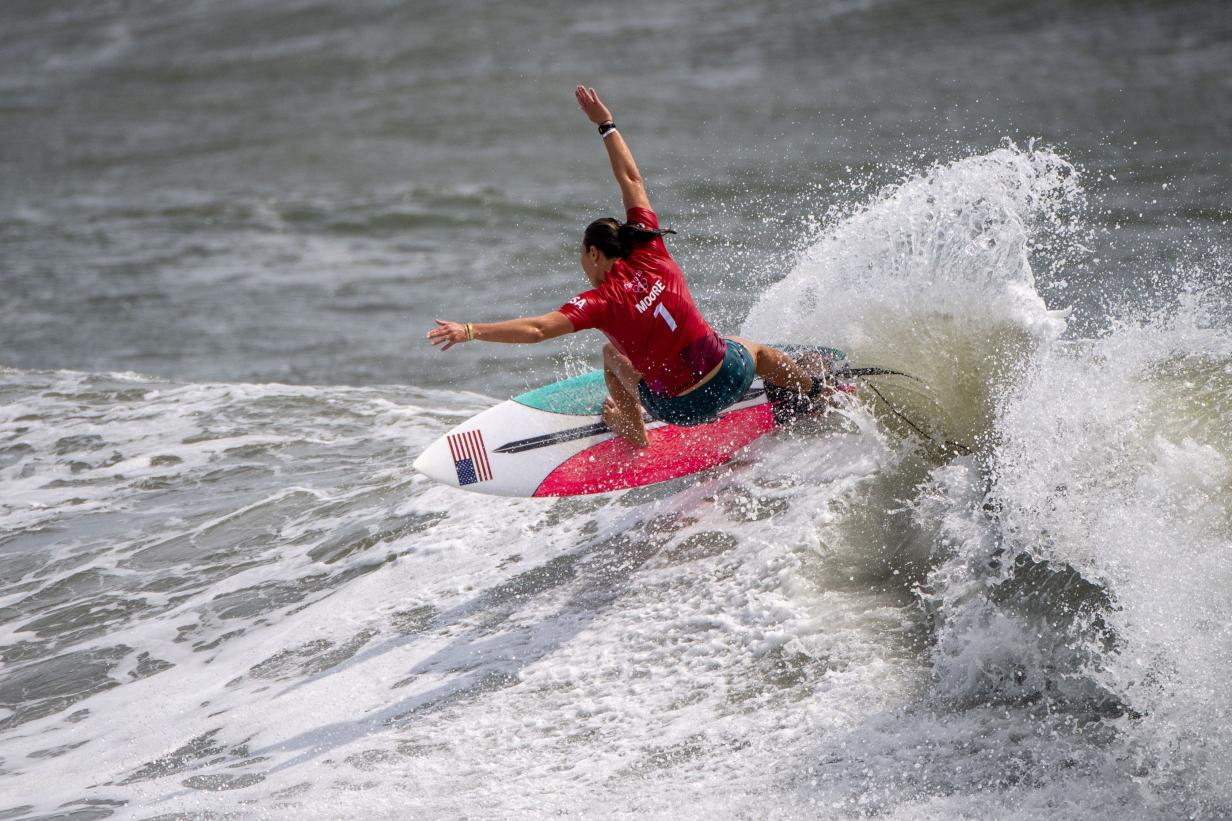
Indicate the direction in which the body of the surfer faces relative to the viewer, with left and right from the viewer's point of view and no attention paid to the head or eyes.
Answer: facing away from the viewer and to the left of the viewer

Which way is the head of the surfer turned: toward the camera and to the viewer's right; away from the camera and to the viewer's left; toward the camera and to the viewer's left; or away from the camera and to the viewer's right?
away from the camera and to the viewer's left

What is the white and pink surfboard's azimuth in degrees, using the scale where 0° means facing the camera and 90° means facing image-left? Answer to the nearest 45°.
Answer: approximately 90°

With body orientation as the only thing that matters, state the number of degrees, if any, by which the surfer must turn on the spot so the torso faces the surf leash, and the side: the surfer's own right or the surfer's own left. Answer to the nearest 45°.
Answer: approximately 90° to the surfer's own right

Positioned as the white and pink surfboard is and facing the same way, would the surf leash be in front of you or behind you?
behind
